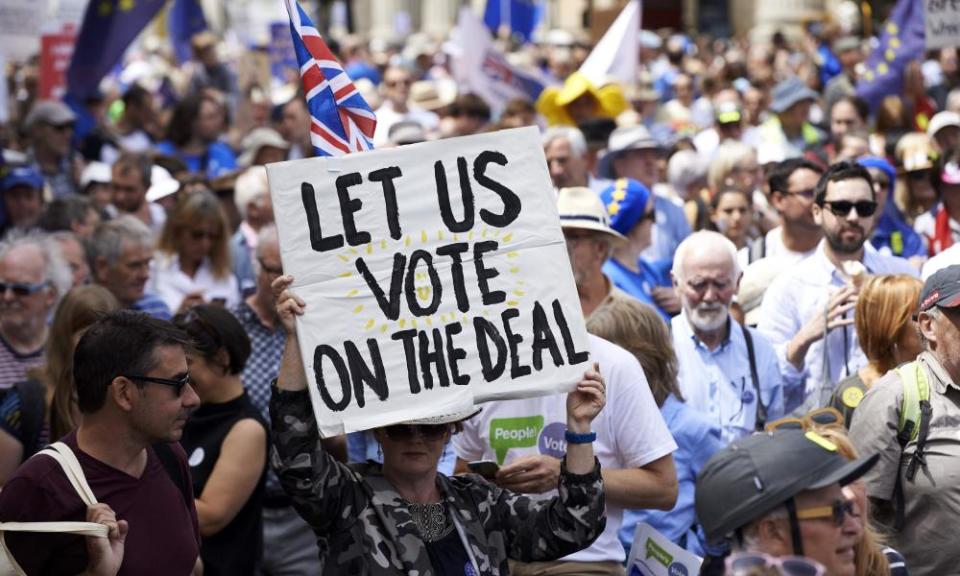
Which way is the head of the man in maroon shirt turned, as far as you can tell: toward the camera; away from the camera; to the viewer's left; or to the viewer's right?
to the viewer's right

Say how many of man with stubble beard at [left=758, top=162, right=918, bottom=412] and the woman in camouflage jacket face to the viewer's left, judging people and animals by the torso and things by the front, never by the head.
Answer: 0

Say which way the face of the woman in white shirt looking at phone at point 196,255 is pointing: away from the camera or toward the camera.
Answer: toward the camera

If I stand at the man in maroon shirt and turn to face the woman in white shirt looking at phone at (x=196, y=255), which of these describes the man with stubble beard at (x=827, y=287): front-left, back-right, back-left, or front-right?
front-right

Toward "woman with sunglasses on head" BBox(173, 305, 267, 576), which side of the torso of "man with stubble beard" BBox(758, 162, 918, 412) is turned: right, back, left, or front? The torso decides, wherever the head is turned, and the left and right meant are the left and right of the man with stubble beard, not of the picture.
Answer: right

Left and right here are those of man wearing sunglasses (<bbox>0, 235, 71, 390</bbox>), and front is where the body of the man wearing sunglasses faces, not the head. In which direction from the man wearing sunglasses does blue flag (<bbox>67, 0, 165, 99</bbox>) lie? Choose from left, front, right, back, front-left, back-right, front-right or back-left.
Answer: back-right

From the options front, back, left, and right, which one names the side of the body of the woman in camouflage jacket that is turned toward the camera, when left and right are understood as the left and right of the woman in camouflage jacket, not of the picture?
front

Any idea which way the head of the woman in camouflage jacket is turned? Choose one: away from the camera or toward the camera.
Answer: toward the camera

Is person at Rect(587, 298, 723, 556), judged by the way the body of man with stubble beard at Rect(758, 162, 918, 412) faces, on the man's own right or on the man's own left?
on the man's own right

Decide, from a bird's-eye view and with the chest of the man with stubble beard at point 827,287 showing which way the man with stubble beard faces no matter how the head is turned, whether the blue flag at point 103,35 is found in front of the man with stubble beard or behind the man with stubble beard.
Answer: behind

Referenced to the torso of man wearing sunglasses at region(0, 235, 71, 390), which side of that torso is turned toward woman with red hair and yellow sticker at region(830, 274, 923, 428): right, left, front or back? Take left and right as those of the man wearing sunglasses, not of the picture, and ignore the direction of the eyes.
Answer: left

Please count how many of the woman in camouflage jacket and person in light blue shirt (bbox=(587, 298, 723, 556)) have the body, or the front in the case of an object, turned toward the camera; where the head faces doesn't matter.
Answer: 1

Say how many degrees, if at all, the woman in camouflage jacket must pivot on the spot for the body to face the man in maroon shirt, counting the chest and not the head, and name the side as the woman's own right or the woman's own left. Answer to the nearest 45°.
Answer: approximately 90° to the woman's own right
